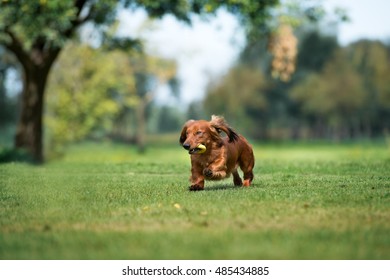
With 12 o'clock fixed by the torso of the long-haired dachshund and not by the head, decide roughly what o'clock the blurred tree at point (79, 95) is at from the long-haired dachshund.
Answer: The blurred tree is roughly at 4 o'clock from the long-haired dachshund.

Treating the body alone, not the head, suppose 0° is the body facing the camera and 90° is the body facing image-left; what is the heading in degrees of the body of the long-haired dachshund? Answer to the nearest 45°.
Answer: approximately 45°

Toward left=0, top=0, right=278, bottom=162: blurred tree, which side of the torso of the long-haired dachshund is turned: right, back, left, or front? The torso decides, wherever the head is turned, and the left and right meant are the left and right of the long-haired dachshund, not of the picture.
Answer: right
